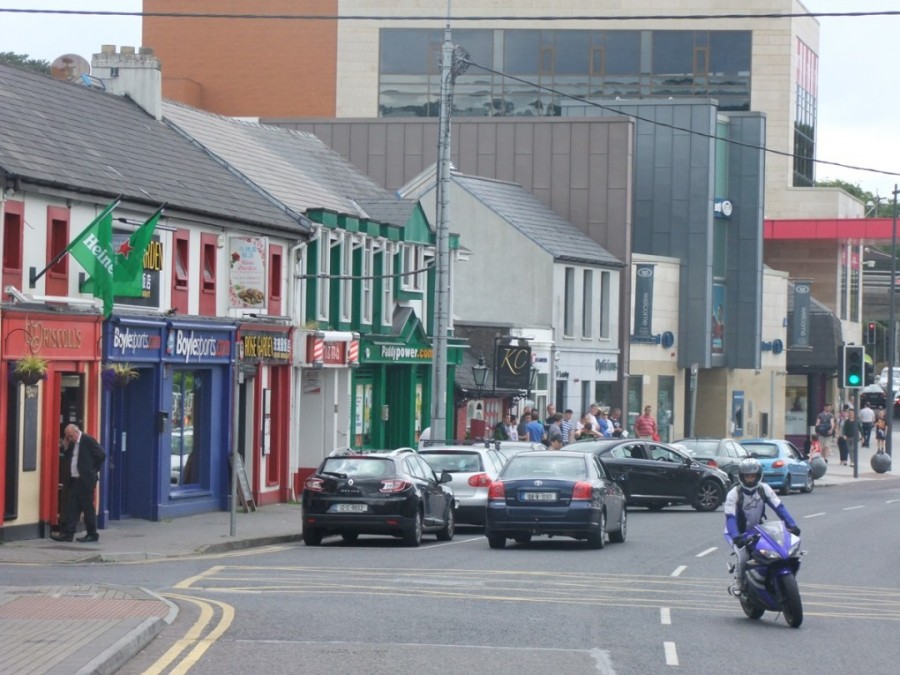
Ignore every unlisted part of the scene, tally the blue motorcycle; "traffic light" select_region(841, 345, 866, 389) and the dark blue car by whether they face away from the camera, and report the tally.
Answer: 1

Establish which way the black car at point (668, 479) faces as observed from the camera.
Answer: facing to the right of the viewer

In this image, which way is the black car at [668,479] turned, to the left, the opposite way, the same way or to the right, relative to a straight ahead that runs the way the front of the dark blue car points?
to the right

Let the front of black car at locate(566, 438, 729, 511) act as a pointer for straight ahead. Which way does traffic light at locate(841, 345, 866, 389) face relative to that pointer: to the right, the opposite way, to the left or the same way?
to the right

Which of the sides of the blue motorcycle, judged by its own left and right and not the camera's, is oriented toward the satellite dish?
back

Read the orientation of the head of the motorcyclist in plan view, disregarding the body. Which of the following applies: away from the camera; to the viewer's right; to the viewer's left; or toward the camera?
toward the camera

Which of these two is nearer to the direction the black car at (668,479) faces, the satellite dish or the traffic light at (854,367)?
the traffic light

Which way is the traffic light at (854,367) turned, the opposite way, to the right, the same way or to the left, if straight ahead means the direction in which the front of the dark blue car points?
the opposite way

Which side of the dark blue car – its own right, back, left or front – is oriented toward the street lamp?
front

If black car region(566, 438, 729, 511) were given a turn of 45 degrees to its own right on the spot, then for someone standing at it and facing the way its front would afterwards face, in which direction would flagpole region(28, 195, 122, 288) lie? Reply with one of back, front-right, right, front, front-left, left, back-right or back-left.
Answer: right

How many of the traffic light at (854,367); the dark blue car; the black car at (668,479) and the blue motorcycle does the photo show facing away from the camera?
1

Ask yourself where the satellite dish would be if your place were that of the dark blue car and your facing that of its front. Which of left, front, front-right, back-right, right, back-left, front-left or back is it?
front-left

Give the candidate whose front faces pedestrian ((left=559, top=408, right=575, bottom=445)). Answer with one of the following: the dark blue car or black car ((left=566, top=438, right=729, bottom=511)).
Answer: the dark blue car

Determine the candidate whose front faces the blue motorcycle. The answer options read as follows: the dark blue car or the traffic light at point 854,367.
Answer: the traffic light

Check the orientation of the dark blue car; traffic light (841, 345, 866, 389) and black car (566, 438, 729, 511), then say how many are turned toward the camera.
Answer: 1

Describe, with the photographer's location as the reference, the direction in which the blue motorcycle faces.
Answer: facing the viewer and to the right of the viewer

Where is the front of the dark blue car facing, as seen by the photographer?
facing away from the viewer

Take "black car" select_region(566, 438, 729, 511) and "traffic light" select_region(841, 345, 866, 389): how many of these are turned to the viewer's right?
1

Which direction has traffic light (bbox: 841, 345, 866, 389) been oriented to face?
toward the camera
